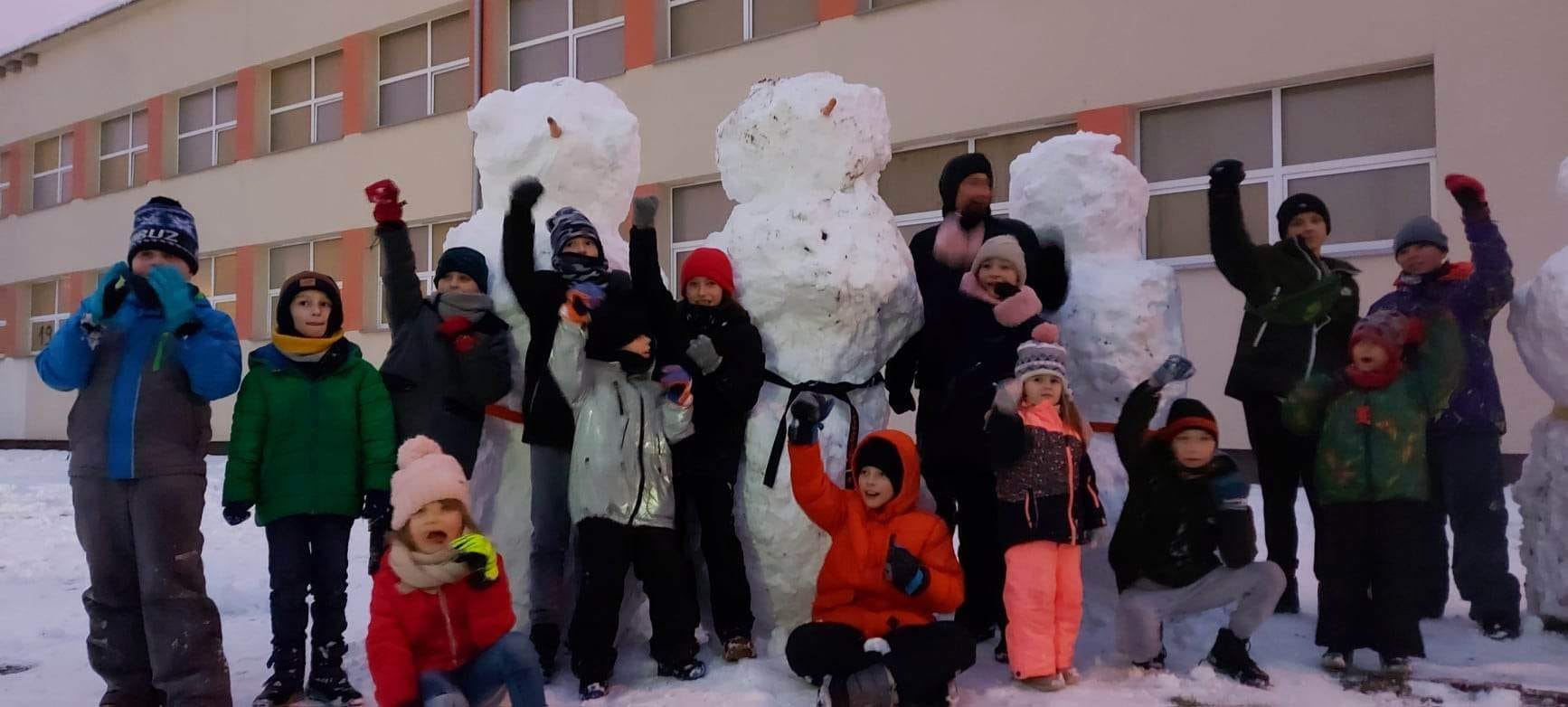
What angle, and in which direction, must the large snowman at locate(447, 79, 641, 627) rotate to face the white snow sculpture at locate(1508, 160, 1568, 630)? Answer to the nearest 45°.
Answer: approximately 90° to its left

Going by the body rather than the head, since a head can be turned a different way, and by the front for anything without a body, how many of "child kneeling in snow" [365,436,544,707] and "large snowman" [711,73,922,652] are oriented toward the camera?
2

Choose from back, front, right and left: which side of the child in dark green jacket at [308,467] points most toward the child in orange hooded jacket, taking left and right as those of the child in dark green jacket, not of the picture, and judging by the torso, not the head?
left

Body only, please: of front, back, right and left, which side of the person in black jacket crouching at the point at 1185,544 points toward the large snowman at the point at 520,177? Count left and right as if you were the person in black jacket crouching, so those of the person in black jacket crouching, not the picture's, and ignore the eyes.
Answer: right

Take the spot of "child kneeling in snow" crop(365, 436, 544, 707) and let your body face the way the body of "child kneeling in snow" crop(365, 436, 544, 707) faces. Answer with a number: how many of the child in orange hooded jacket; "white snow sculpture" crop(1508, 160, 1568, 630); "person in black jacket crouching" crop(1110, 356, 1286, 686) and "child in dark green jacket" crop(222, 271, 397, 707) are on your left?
3

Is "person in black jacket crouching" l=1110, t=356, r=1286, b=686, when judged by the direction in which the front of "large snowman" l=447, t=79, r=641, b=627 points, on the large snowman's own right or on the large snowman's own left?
on the large snowman's own left

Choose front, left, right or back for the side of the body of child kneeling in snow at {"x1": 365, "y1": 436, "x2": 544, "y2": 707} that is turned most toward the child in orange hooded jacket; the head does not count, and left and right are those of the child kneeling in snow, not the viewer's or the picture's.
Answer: left

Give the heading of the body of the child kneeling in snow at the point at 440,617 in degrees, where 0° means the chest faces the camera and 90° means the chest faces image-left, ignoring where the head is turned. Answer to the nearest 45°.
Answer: approximately 0°
